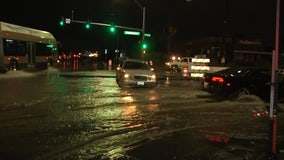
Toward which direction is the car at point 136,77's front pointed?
toward the camera

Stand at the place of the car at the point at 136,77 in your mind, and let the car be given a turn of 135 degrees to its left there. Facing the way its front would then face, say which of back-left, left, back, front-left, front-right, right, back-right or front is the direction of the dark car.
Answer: right

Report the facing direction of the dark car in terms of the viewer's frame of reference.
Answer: facing away from the viewer and to the right of the viewer
